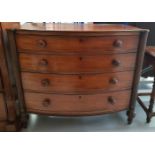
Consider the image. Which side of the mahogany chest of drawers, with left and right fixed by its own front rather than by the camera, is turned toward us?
front
